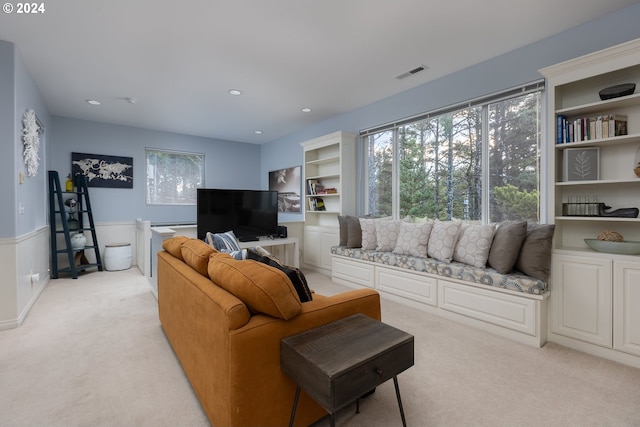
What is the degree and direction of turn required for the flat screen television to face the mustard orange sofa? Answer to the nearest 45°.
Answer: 0° — it already faces it

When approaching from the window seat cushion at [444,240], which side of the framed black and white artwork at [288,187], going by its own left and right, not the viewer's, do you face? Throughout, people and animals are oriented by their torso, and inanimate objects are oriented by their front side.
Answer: left

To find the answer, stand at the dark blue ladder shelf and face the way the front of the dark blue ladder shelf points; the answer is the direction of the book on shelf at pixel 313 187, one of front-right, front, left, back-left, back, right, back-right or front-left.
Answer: front

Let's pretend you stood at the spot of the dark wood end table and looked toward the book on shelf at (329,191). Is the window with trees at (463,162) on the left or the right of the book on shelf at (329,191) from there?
right

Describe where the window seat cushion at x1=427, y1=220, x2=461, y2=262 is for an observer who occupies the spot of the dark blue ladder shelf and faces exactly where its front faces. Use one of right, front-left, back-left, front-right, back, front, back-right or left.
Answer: front

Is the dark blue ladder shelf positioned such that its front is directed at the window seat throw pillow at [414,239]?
yes

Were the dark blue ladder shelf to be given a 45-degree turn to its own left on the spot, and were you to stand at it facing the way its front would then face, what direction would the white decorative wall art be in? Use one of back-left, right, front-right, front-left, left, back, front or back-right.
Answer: right

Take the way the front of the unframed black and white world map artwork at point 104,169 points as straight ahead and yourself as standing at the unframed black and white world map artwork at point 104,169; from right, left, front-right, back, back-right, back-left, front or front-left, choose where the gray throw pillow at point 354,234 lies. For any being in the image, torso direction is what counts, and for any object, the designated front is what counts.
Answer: front-left

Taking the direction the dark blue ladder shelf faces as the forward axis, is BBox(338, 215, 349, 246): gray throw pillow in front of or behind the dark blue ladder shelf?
in front

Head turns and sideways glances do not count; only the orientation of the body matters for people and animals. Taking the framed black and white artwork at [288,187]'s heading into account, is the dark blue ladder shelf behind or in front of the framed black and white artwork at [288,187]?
in front

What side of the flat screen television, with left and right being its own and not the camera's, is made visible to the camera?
front

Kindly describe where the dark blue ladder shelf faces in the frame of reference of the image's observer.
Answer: facing the viewer and to the right of the viewer

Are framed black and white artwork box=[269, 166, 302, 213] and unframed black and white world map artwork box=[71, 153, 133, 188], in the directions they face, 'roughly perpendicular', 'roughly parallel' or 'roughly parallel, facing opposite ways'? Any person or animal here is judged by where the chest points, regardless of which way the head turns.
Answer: roughly perpendicular

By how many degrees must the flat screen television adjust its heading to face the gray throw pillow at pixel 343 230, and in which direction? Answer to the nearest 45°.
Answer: approximately 45° to its left
